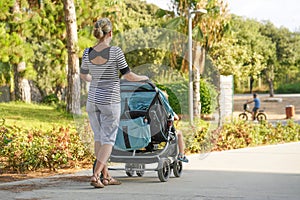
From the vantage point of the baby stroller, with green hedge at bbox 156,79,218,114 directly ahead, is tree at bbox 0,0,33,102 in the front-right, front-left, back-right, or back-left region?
front-left

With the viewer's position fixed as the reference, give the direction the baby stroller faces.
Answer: facing away from the viewer and to the right of the viewer

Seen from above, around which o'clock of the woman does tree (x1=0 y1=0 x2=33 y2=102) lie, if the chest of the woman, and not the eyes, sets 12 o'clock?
The tree is roughly at 10 o'clock from the woman.

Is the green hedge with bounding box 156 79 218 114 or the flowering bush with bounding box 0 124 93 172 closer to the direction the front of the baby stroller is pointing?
the green hedge

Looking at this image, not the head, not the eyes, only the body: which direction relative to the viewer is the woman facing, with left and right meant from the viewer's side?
facing away from the viewer and to the right of the viewer

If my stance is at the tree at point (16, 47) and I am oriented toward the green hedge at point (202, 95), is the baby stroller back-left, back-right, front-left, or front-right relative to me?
front-right

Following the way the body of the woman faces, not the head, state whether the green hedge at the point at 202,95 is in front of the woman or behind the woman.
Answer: in front

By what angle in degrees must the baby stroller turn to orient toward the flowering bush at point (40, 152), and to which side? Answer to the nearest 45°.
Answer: approximately 90° to its left

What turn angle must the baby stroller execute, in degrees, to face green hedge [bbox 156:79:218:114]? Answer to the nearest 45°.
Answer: approximately 45° to its left

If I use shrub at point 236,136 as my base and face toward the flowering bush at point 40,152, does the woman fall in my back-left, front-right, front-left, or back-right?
front-left

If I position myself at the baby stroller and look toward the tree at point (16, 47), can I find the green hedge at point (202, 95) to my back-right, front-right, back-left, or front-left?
front-right
